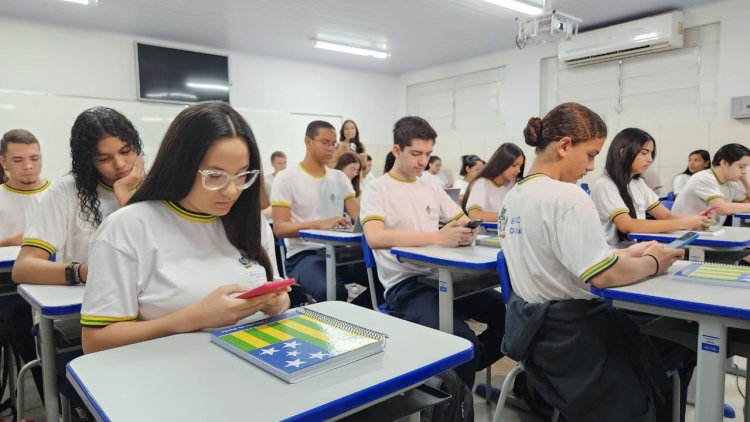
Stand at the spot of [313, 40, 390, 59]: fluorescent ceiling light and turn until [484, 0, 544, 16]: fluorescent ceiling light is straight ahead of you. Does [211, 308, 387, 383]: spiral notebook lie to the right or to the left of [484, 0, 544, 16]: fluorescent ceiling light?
right

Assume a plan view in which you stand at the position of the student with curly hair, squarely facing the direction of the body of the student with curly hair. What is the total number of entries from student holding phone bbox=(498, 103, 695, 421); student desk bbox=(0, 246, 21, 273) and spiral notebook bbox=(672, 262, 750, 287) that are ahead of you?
2

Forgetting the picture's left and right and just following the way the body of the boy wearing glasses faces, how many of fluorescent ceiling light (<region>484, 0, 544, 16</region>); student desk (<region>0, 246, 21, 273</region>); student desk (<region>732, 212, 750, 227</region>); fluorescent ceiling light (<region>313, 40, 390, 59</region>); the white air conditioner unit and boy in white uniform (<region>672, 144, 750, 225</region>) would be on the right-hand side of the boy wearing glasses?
1

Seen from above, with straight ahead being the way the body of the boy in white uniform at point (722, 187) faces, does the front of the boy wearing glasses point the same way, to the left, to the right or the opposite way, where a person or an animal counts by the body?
the same way

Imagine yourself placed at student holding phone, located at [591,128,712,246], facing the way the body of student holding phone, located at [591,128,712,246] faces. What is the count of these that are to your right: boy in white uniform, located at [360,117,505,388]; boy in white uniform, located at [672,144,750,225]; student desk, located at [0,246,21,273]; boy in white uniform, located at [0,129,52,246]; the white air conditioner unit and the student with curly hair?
4

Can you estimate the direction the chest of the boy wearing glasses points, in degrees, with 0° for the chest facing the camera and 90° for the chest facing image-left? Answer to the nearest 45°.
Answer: approximately 315°

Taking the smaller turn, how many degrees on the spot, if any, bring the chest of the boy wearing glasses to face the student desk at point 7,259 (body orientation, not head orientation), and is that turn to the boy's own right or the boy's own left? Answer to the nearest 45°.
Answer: approximately 90° to the boy's own right

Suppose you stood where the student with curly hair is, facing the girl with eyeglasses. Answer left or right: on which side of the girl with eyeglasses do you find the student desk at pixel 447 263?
left

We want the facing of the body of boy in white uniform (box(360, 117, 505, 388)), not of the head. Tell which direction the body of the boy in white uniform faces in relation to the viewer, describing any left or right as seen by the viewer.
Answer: facing the viewer and to the right of the viewer

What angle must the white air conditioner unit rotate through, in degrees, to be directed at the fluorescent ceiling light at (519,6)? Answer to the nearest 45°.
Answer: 0° — it already faces it

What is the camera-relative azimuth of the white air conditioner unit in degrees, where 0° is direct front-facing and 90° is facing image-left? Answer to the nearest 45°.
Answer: approximately 45°

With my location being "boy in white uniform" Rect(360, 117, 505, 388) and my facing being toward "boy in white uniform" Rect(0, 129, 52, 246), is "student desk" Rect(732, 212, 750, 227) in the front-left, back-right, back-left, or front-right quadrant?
back-right

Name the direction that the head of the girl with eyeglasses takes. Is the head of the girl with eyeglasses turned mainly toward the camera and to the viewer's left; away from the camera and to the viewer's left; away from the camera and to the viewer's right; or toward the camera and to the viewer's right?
toward the camera and to the viewer's right

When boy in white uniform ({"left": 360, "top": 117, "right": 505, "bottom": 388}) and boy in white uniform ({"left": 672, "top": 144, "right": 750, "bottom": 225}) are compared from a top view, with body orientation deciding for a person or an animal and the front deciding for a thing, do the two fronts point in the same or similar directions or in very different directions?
same or similar directions

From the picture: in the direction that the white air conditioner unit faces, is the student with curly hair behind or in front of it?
in front

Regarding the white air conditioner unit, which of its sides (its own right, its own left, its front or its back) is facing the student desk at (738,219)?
left

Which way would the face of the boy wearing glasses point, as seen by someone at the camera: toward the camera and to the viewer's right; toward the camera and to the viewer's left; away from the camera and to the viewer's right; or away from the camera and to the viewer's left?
toward the camera and to the viewer's right
